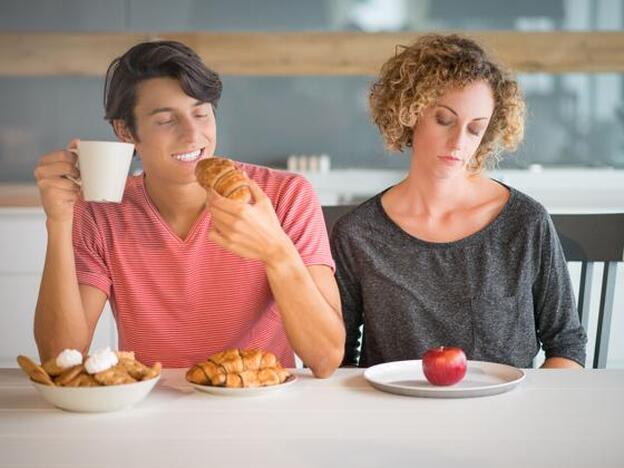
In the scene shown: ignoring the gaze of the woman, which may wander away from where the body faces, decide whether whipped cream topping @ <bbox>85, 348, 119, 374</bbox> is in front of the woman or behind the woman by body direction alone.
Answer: in front

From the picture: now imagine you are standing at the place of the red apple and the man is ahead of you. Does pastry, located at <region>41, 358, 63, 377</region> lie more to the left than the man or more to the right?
left

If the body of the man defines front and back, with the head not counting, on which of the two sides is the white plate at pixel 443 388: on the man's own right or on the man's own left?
on the man's own left

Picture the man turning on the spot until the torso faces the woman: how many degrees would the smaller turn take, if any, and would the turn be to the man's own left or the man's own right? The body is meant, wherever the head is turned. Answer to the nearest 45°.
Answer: approximately 90° to the man's own left

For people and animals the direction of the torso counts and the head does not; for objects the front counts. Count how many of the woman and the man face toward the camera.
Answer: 2

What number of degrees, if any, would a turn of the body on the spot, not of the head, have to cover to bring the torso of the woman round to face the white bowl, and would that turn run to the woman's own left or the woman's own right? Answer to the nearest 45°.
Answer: approximately 45° to the woman's own right

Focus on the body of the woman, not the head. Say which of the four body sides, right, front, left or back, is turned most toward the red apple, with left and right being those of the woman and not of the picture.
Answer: front
